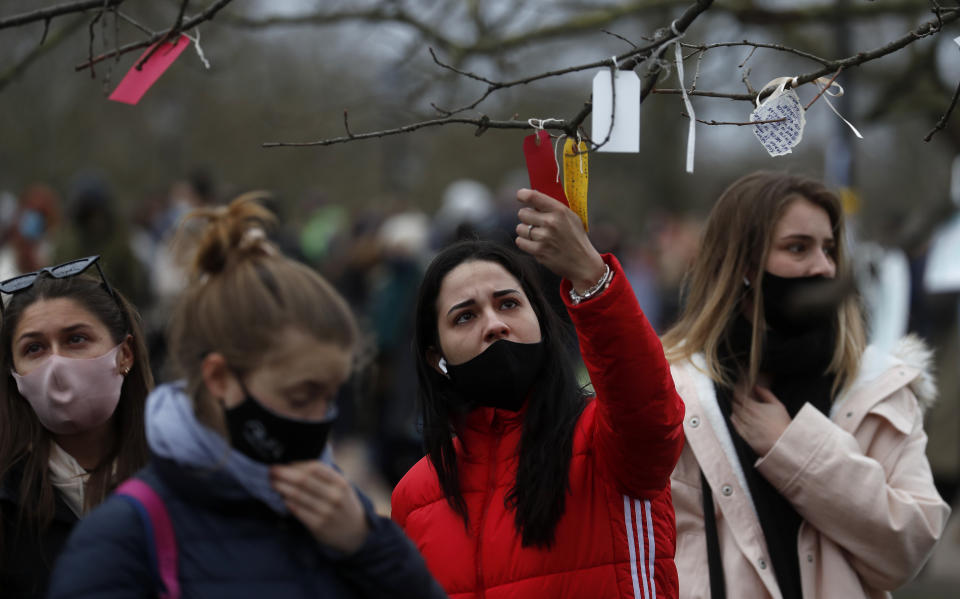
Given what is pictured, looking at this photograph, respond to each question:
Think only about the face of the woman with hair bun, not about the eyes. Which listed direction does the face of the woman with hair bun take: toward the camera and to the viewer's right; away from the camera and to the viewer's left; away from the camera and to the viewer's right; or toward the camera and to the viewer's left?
toward the camera and to the viewer's right

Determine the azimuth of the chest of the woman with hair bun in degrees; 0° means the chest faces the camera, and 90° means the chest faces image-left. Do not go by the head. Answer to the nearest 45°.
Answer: approximately 315°

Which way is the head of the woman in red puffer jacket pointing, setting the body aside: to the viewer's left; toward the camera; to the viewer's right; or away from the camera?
toward the camera

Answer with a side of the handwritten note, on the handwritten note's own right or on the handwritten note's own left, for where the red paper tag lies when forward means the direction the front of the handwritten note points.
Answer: on the handwritten note's own right

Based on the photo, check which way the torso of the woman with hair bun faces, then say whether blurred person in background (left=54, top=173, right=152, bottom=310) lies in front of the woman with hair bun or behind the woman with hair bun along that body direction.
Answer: behind

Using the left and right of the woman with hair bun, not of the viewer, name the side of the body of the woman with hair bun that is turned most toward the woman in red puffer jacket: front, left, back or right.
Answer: left

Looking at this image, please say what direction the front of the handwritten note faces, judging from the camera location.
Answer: facing the viewer

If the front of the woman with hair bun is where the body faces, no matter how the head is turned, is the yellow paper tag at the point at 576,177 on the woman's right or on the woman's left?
on the woman's left

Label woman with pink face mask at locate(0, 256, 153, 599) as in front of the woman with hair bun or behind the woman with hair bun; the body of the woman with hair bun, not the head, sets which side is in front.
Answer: behind

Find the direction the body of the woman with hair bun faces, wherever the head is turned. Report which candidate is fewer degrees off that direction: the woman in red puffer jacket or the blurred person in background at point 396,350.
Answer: the woman in red puffer jacket

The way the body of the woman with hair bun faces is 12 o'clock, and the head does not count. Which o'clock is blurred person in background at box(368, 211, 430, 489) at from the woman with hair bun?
The blurred person in background is roughly at 8 o'clock from the woman with hair bun.

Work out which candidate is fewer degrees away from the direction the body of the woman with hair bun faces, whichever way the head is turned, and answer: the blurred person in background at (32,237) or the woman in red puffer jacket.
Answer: the woman in red puffer jacket

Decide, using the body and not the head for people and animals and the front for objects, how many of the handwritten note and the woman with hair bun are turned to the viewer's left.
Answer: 0
